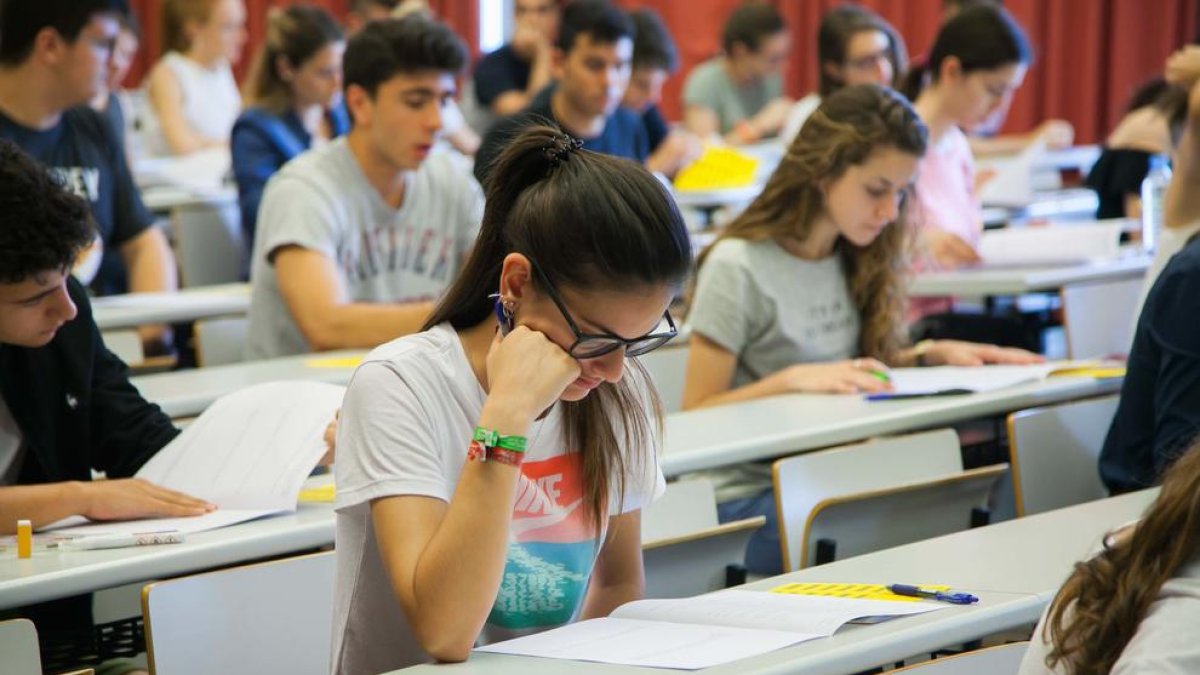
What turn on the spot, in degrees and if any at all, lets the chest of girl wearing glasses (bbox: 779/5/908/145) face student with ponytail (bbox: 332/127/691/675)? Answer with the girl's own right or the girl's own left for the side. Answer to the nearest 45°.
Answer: approximately 45° to the girl's own right

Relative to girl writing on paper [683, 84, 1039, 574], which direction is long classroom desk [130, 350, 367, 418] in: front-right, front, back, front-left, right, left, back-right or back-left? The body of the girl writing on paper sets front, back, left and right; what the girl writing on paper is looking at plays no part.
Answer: back-right

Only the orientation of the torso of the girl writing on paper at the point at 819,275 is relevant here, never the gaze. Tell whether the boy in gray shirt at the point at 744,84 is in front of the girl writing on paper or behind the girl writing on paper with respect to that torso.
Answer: behind

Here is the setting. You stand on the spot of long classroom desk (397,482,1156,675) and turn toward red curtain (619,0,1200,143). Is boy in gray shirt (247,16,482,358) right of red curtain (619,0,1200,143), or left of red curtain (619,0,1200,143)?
left

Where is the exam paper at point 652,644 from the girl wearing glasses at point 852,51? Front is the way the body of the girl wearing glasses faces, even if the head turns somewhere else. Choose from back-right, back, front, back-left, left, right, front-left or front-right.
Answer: front-right

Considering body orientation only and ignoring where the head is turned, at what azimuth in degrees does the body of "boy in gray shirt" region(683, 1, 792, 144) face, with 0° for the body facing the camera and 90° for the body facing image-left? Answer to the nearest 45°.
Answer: approximately 315°

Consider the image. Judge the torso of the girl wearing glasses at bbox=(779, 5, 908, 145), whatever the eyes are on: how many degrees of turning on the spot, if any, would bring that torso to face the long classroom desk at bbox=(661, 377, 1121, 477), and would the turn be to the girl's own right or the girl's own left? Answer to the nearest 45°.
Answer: approximately 45° to the girl's own right

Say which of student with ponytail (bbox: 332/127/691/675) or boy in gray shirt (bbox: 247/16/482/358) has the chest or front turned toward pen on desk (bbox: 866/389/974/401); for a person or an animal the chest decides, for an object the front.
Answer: the boy in gray shirt
